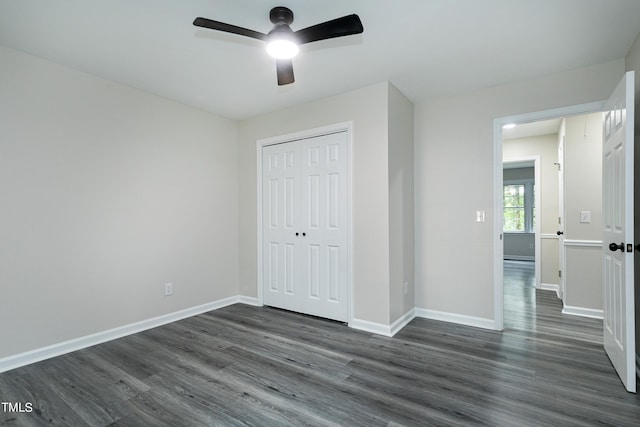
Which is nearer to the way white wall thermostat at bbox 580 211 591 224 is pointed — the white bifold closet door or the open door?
the open door

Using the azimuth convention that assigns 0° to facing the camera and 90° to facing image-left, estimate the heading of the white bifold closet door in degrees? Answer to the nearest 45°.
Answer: approximately 45°

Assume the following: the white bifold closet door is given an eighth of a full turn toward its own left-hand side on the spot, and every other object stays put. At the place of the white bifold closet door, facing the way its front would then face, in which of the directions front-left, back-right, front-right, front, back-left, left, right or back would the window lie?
back-left

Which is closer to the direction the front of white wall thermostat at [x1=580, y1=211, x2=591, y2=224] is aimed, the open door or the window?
the open door

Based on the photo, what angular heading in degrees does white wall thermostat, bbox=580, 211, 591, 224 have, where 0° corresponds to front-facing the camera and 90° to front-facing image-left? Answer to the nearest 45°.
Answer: approximately 0°

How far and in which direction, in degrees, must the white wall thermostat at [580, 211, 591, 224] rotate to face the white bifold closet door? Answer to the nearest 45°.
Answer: approximately 45° to its right

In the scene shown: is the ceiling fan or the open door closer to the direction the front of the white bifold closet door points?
the ceiling fan
